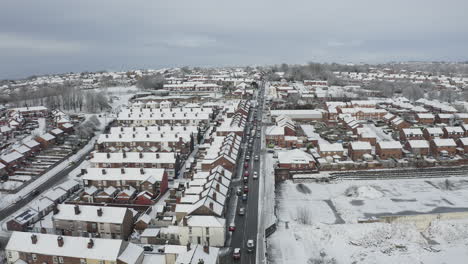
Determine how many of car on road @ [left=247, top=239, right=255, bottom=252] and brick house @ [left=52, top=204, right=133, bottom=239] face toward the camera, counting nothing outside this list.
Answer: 2

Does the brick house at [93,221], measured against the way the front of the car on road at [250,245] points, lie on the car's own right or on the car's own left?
on the car's own right

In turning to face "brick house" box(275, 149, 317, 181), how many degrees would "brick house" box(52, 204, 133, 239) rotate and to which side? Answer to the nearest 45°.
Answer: approximately 90° to its left

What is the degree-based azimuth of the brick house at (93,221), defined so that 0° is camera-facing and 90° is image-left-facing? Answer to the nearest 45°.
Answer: approximately 0°

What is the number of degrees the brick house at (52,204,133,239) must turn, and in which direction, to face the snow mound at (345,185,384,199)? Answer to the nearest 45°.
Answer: approximately 90° to its left

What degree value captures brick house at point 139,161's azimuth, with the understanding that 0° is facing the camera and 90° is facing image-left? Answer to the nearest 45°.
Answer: approximately 0°

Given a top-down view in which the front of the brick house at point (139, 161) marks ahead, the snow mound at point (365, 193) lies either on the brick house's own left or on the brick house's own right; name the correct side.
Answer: on the brick house's own left

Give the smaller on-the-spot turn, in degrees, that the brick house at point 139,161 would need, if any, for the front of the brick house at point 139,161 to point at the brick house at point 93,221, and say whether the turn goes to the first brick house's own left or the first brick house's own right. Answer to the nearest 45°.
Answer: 0° — it already faces it

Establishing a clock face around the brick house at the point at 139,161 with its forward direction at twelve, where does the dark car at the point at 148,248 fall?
The dark car is roughly at 12 o'clock from the brick house.
